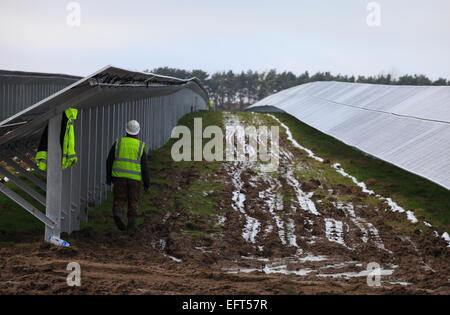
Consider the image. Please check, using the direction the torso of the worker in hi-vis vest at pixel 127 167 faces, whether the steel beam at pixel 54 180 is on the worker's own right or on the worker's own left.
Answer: on the worker's own left

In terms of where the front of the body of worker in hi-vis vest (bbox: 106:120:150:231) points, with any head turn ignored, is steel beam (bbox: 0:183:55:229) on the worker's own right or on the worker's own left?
on the worker's own left

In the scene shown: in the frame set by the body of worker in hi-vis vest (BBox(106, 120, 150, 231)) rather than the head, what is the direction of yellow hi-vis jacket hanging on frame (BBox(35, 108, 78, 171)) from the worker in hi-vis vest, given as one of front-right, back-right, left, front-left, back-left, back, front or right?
back-left

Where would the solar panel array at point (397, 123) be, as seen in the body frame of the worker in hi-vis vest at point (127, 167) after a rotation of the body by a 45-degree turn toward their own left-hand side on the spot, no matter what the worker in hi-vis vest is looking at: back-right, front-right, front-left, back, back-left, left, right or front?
right

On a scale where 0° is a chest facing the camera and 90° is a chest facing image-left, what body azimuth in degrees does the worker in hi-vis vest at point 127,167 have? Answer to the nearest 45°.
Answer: approximately 180°

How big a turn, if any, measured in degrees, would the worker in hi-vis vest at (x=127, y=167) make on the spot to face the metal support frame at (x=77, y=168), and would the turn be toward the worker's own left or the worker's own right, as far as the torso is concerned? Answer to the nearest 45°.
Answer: approximately 45° to the worker's own left
